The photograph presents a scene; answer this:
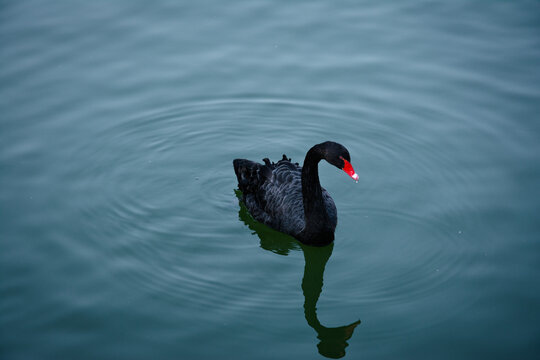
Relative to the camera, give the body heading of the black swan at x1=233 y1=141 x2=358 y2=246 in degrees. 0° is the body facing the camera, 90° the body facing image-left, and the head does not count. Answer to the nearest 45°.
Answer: approximately 315°
